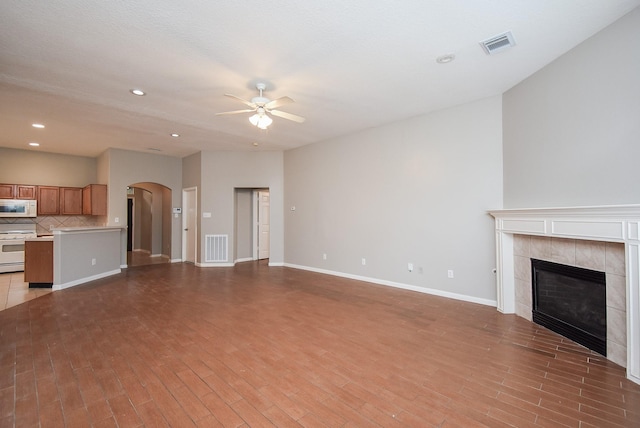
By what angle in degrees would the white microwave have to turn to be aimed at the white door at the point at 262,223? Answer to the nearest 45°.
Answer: approximately 45° to its left

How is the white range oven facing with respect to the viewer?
toward the camera

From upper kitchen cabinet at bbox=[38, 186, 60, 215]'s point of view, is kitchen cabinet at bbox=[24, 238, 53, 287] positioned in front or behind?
in front

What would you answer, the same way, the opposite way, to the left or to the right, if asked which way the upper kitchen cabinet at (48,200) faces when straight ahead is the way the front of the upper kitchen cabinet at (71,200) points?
the same way

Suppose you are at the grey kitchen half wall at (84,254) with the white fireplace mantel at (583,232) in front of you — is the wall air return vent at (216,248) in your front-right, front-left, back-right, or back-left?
front-left

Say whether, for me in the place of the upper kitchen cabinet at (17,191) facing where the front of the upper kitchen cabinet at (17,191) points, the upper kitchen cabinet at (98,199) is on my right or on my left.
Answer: on my left

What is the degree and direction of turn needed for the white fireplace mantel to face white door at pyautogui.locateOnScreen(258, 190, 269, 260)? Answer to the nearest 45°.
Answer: approximately 45° to its right

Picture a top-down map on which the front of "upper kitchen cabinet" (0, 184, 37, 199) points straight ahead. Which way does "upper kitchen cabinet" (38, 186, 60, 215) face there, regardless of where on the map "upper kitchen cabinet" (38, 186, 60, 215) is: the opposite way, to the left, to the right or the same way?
the same way

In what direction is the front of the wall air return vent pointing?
toward the camera

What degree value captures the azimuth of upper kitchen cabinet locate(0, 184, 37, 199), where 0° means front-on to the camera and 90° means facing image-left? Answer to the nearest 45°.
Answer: approximately 0°

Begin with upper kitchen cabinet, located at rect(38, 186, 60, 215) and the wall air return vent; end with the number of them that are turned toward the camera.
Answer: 2

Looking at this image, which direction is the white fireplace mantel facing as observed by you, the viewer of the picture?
facing the viewer and to the left of the viewer

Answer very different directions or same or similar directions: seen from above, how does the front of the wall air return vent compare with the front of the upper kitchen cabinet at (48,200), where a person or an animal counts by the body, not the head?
same or similar directions
